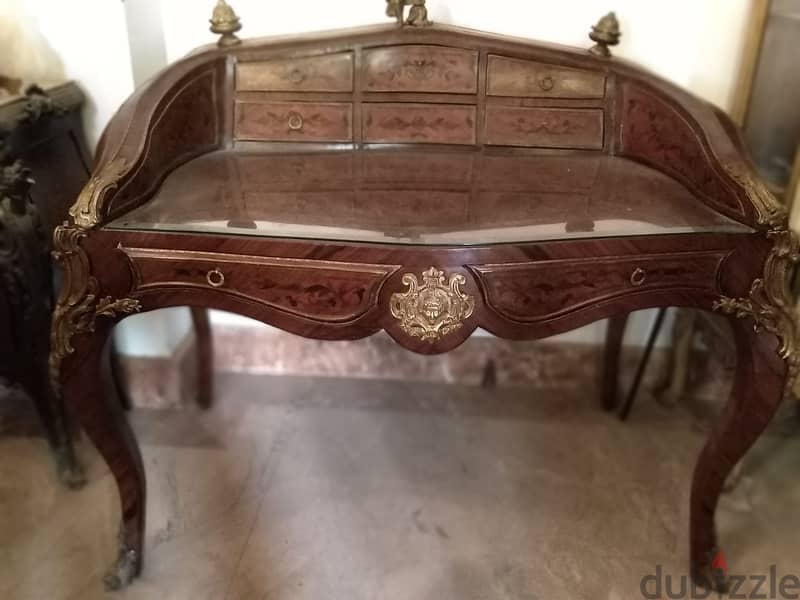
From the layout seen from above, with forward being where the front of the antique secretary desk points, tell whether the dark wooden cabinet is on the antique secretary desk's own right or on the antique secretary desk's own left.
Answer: on the antique secretary desk's own right

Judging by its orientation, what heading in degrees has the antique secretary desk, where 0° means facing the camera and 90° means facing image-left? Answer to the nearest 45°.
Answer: approximately 0°
